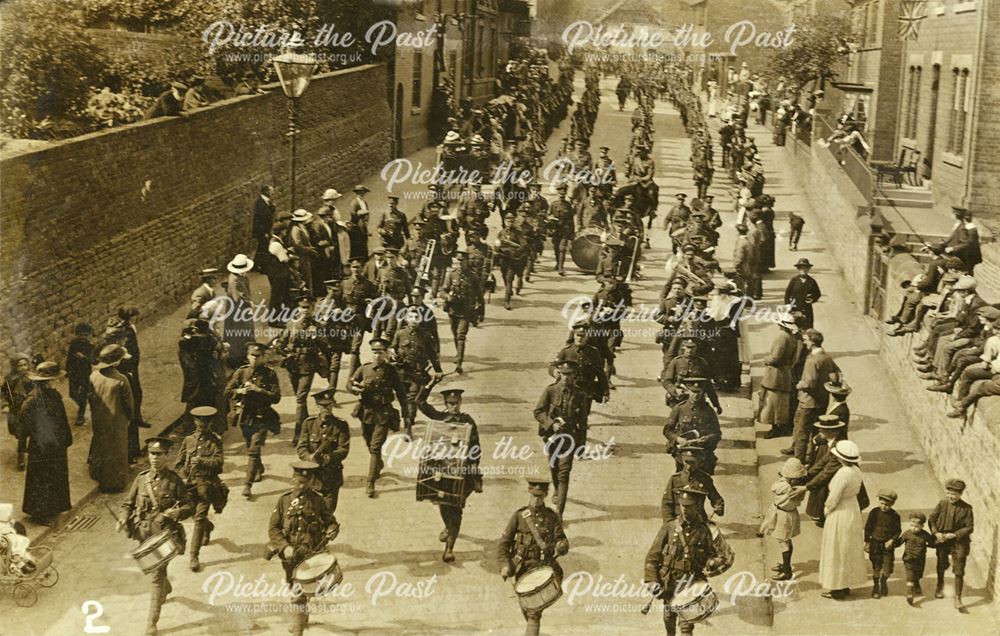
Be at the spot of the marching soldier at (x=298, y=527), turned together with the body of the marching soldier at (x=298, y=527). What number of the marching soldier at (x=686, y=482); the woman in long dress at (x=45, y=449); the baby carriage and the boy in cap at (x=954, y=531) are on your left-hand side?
2

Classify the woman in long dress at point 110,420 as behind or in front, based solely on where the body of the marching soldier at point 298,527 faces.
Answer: behind

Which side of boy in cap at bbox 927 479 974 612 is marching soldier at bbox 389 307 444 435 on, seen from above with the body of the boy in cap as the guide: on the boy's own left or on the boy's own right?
on the boy's own right

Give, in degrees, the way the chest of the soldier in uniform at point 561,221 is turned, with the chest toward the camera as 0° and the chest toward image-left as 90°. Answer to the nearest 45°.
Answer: approximately 0°
